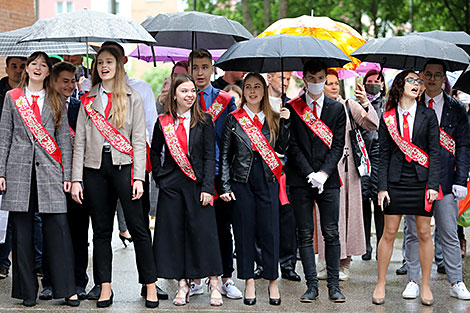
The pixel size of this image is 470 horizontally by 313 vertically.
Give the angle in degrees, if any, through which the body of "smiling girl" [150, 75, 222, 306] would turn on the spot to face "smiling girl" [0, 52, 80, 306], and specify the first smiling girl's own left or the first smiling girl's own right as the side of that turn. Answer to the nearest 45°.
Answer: approximately 90° to the first smiling girl's own right

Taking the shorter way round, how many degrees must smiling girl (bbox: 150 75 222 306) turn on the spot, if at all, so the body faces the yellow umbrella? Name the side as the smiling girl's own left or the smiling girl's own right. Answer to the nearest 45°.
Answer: approximately 135° to the smiling girl's own left

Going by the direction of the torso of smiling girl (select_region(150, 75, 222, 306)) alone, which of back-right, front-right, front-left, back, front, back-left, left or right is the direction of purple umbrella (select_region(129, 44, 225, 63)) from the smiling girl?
back

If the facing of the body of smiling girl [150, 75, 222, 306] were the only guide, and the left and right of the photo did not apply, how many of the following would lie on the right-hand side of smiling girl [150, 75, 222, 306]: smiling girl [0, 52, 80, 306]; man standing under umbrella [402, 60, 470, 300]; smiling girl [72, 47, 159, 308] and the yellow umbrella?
2

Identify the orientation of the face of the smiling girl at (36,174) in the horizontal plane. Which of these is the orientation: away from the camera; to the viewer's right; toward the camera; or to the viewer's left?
toward the camera

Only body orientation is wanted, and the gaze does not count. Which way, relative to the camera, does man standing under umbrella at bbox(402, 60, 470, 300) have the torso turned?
toward the camera

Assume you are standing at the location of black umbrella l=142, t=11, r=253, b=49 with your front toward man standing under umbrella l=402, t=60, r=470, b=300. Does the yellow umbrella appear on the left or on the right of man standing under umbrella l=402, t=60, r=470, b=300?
left

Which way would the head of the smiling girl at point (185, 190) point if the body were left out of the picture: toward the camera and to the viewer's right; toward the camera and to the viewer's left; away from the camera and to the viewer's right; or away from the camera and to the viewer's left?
toward the camera and to the viewer's right

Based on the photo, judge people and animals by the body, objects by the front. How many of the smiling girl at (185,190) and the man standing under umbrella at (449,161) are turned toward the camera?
2

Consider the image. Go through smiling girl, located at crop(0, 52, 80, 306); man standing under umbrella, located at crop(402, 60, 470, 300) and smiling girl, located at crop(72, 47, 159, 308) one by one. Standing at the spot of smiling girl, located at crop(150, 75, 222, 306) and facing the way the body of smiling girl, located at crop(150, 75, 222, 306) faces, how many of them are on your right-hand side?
2

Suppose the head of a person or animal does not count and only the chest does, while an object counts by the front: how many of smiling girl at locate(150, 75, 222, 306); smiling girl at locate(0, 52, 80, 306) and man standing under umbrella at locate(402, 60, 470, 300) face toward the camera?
3

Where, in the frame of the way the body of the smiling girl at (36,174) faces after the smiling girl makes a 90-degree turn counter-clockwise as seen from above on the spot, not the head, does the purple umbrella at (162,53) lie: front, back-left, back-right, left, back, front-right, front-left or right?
front-left

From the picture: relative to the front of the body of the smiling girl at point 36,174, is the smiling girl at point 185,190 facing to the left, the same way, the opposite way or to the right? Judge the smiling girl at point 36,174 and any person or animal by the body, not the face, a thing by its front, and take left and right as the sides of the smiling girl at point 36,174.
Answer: the same way

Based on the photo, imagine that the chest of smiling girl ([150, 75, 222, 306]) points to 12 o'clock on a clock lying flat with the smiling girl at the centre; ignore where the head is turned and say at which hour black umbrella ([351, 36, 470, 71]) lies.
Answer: The black umbrella is roughly at 9 o'clock from the smiling girl.

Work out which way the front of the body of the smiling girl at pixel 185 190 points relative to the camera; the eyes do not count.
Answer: toward the camera

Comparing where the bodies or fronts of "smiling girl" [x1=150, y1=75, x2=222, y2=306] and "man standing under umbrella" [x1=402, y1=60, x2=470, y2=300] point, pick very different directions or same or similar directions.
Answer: same or similar directions
